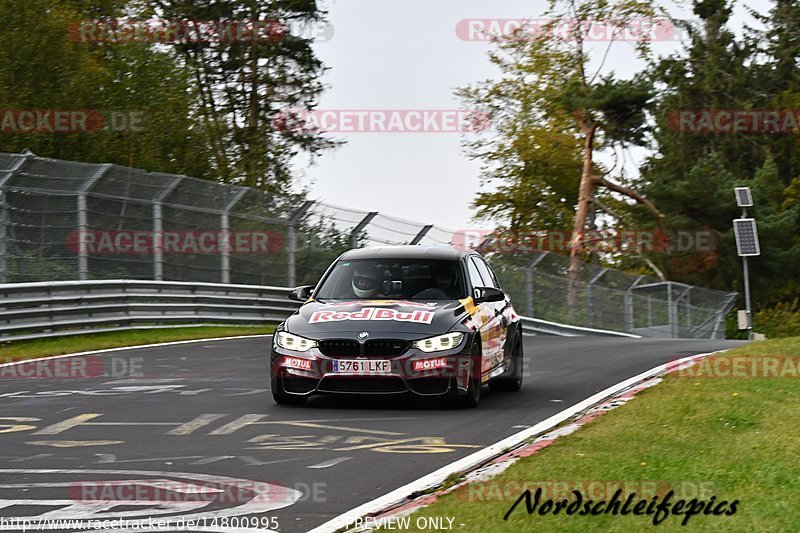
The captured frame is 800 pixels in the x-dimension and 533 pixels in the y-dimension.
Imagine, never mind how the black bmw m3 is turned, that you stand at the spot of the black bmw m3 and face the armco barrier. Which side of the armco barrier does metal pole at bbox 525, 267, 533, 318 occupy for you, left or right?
right

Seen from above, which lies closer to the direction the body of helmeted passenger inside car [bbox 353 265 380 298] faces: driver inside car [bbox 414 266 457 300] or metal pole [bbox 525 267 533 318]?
the driver inside car

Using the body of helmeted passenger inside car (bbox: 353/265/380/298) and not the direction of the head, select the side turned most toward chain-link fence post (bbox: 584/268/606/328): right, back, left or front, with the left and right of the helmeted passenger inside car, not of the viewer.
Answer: back

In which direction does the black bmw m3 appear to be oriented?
toward the camera

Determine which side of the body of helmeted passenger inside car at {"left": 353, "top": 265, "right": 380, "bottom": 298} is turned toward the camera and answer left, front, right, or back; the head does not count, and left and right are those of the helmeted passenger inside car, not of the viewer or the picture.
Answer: front

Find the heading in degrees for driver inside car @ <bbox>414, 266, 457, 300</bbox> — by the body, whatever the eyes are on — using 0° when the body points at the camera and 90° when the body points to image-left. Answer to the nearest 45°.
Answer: approximately 0°

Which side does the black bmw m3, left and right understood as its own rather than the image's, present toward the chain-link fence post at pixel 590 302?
back

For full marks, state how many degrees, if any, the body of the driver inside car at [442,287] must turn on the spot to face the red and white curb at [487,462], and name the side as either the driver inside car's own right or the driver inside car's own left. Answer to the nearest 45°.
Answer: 0° — they already face it

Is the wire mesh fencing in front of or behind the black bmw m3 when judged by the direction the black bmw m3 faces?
behind

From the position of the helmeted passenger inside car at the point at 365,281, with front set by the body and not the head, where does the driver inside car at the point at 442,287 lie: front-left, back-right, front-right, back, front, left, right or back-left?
left

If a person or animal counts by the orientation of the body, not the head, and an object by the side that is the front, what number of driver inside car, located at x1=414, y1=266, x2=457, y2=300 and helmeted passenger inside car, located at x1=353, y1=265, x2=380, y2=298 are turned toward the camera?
2
